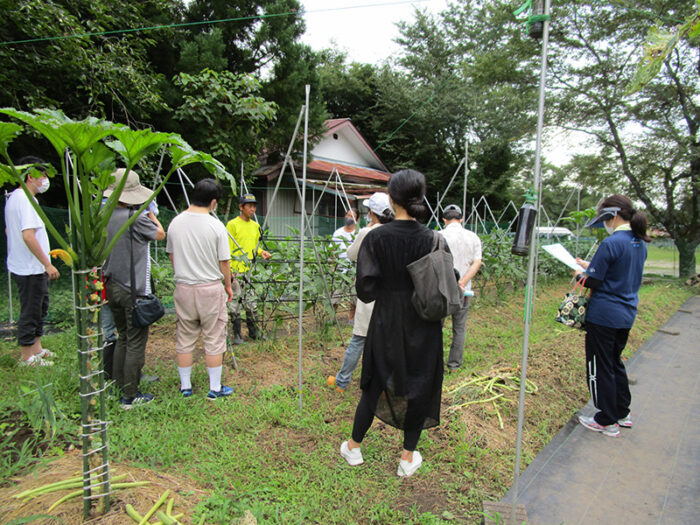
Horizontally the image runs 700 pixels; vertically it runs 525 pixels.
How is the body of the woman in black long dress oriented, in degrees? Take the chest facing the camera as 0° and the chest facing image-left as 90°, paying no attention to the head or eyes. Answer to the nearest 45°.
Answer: approximately 180°

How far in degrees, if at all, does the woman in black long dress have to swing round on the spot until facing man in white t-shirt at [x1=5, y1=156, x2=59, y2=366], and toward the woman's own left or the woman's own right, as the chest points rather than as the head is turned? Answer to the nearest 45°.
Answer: approximately 90° to the woman's own left

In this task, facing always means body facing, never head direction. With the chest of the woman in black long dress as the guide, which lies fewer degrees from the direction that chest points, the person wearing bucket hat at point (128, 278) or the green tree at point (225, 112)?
the green tree

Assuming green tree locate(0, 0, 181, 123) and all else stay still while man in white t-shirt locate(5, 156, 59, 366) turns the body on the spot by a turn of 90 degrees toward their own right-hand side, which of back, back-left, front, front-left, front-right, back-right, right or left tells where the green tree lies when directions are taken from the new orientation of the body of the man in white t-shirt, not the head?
back

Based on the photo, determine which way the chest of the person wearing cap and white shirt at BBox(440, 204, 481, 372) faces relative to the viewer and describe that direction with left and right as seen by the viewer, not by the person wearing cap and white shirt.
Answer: facing away from the viewer and to the left of the viewer

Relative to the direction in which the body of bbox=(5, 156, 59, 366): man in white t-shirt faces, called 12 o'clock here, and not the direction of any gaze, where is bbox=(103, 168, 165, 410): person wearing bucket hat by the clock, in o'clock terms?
The person wearing bucket hat is roughly at 2 o'clock from the man in white t-shirt.

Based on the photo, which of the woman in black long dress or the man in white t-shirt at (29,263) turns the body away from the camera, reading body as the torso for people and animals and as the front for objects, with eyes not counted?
the woman in black long dress

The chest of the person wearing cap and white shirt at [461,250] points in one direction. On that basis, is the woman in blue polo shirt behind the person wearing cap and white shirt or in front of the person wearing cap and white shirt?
behind

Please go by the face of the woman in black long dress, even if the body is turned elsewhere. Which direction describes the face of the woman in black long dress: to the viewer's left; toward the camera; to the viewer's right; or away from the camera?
away from the camera

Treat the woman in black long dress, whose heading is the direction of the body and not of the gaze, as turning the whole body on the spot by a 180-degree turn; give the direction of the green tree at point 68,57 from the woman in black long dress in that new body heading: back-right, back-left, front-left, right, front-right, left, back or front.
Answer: back-right

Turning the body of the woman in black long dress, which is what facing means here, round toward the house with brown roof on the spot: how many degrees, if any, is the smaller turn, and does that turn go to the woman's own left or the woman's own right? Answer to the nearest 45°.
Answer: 0° — they already face it

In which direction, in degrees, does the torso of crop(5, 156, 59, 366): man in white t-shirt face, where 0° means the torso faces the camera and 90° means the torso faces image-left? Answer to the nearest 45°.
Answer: approximately 270°

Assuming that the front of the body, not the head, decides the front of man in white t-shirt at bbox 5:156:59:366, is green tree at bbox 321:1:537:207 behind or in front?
in front

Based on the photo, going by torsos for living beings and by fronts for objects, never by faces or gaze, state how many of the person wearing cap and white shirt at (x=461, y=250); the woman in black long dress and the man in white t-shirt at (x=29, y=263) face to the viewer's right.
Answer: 1

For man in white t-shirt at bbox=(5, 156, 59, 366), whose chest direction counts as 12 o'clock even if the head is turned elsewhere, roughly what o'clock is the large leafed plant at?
The large leafed plant is roughly at 3 o'clock from the man in white t-shirt.
